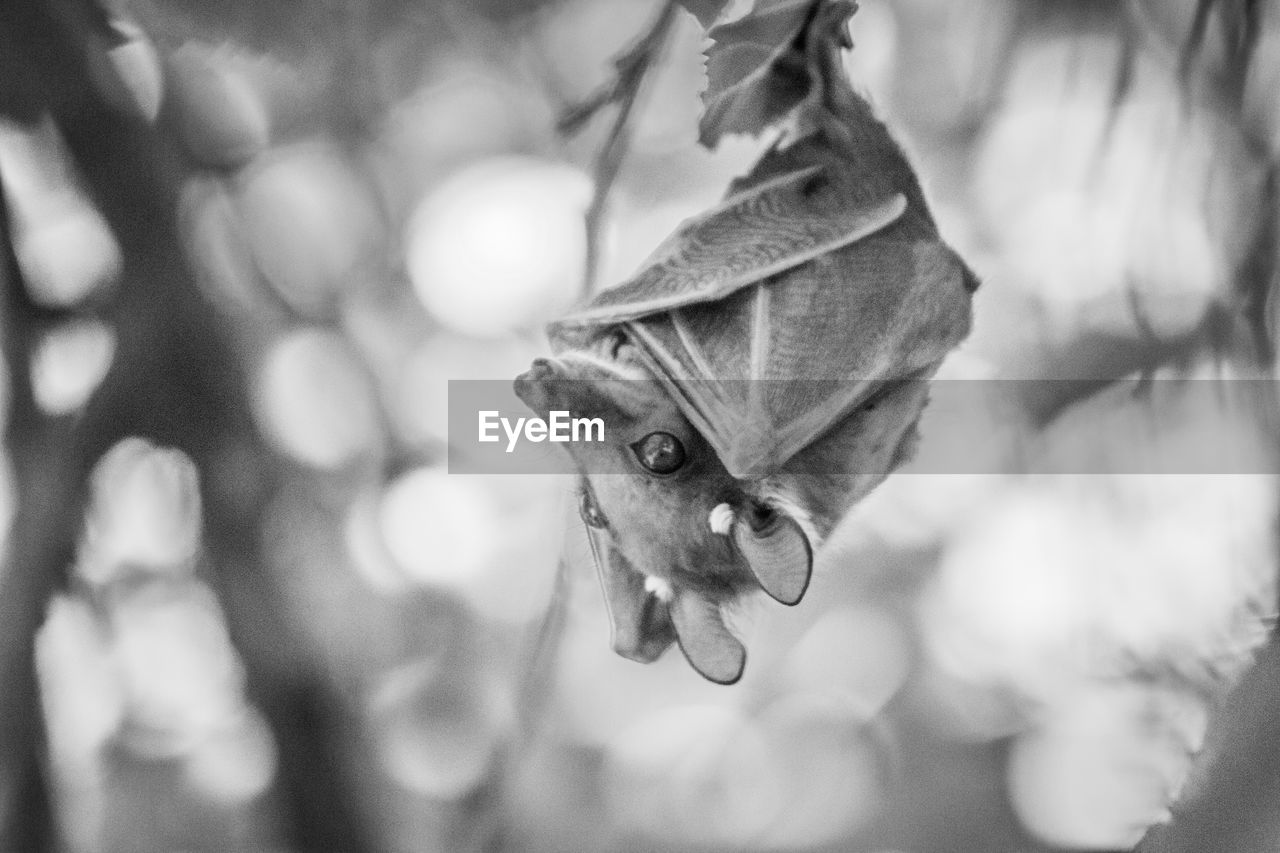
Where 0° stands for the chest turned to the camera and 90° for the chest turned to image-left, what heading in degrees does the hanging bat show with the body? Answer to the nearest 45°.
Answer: approximately 45°
